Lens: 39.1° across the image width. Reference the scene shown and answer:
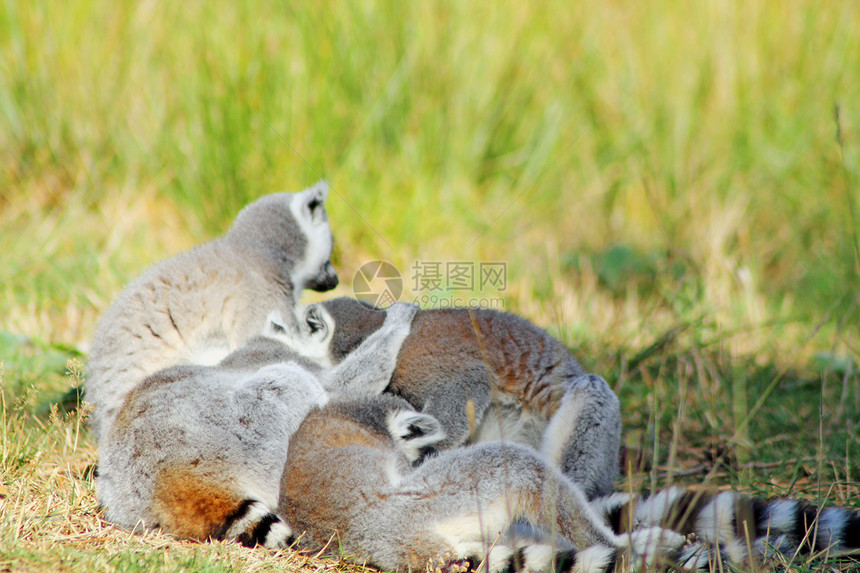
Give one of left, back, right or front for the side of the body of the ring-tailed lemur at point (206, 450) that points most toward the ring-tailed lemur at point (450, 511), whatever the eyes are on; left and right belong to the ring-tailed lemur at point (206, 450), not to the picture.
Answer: right

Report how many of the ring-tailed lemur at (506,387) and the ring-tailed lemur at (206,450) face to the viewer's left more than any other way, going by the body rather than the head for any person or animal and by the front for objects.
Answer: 1

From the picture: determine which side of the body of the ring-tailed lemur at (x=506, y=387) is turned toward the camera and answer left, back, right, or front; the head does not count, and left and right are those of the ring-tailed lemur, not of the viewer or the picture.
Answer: left

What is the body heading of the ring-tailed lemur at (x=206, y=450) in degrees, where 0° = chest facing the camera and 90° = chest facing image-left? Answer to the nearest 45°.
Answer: approximately 225°
